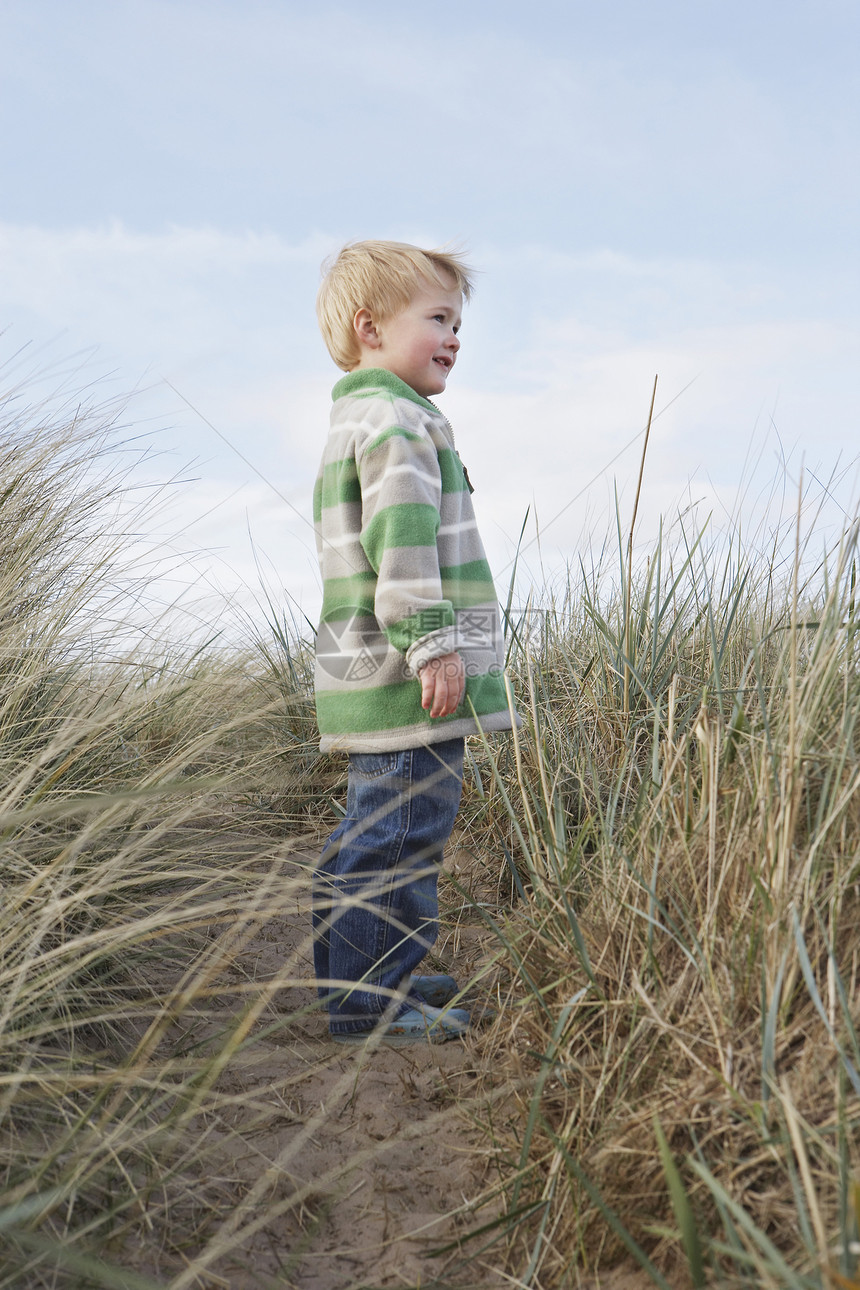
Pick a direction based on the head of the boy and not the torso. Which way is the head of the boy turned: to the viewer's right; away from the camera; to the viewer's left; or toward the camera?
to the viewer's right

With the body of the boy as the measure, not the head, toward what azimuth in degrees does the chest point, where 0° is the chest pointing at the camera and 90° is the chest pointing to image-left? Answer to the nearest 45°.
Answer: approximately 270°
